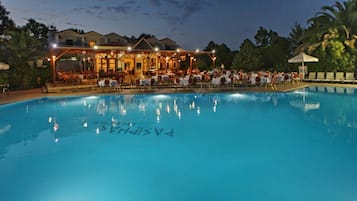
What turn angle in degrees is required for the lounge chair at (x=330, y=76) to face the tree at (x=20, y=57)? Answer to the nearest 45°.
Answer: approximately 45° to its right

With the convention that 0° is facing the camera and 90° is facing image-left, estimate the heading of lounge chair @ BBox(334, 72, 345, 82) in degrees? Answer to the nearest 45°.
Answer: approximately 0°

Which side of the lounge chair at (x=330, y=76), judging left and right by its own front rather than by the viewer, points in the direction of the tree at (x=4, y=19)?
right

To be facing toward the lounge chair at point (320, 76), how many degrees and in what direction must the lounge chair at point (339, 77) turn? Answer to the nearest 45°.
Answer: approximately 135° to its right

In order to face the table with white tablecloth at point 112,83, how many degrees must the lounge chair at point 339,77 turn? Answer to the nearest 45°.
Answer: approximately 45° to its right

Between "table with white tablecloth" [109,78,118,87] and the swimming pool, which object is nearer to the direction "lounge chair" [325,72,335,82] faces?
the swimming pool

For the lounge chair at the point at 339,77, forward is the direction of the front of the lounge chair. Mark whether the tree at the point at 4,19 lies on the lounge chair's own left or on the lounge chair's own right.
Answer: on the lounge chair's own right
